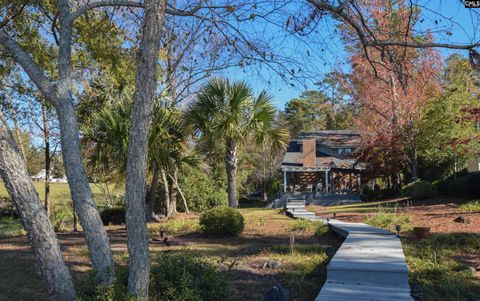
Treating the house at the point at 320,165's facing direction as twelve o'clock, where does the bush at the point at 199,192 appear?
The bush is roughly at 1 o'clock from the house.

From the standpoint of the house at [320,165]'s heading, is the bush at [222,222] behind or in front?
in front

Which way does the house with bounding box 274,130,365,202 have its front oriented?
toward the camera

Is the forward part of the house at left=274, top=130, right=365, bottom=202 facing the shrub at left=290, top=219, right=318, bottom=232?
yes

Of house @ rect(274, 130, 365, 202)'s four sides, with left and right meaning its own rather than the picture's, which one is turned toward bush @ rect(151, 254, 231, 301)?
front

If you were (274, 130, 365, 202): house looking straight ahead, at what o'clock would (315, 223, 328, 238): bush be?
The bush is roughly at 12 o'clock from the house.

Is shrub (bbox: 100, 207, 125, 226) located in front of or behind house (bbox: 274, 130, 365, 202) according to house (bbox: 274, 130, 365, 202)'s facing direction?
in front

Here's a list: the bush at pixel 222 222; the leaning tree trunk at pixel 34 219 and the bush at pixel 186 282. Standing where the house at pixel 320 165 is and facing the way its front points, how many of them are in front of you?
3
